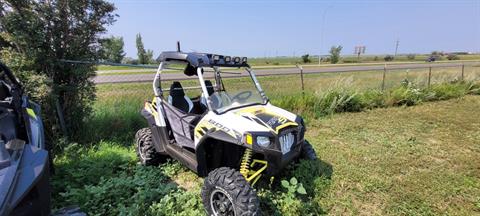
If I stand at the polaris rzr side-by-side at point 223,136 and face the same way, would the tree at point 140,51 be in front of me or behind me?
behind

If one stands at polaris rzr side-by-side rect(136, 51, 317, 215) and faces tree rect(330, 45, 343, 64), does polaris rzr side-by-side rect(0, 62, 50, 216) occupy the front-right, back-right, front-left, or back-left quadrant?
back-left

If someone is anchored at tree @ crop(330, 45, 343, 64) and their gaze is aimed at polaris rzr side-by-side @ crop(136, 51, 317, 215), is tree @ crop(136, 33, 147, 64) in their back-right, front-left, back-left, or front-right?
front-right

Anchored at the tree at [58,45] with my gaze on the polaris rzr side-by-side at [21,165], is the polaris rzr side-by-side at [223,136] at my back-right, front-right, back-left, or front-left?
front-left

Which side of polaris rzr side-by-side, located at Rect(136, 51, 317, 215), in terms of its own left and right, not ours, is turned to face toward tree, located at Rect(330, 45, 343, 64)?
left

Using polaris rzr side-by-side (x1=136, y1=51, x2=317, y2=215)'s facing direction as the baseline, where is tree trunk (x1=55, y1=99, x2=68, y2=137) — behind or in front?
behind

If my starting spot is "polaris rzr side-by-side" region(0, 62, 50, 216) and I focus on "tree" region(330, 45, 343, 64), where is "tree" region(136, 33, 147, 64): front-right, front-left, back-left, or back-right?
front-left

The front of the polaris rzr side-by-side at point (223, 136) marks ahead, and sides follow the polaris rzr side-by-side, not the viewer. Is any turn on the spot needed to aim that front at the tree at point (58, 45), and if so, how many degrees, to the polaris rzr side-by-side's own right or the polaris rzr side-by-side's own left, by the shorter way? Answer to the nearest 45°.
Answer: approximately 180°

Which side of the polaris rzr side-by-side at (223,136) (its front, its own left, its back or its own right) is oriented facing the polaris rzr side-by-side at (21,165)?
right

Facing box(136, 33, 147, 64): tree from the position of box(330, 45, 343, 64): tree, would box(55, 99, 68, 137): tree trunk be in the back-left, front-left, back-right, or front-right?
front-left

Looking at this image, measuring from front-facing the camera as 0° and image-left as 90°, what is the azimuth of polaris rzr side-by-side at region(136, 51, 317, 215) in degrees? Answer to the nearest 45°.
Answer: approximately 315°

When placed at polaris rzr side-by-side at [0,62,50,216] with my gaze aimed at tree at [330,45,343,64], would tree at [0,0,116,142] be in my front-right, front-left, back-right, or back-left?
front-left
